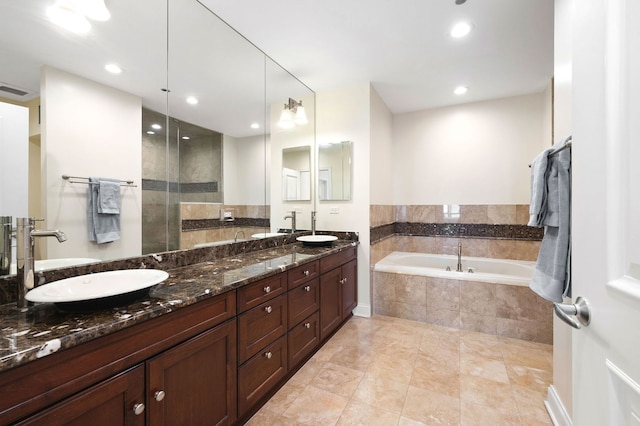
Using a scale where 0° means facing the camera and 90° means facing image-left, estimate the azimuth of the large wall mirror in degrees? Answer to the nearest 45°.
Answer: approximately 315°

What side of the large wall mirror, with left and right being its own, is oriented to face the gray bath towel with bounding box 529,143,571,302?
front

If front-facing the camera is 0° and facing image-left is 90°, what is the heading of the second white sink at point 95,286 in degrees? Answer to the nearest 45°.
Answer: approximately 315°

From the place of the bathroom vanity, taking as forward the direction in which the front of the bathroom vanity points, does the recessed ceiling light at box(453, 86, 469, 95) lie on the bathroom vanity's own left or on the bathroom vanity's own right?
on the bathroom vanity's own left

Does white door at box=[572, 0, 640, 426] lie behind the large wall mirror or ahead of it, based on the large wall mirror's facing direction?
ahead

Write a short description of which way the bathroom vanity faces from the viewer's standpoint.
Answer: facing the viewer and to the right of the viewer

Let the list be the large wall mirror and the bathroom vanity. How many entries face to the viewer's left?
0

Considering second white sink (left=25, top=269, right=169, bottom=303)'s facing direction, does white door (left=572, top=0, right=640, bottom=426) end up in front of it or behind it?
in front

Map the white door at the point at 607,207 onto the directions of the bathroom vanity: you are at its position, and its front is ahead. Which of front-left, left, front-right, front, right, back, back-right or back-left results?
front
